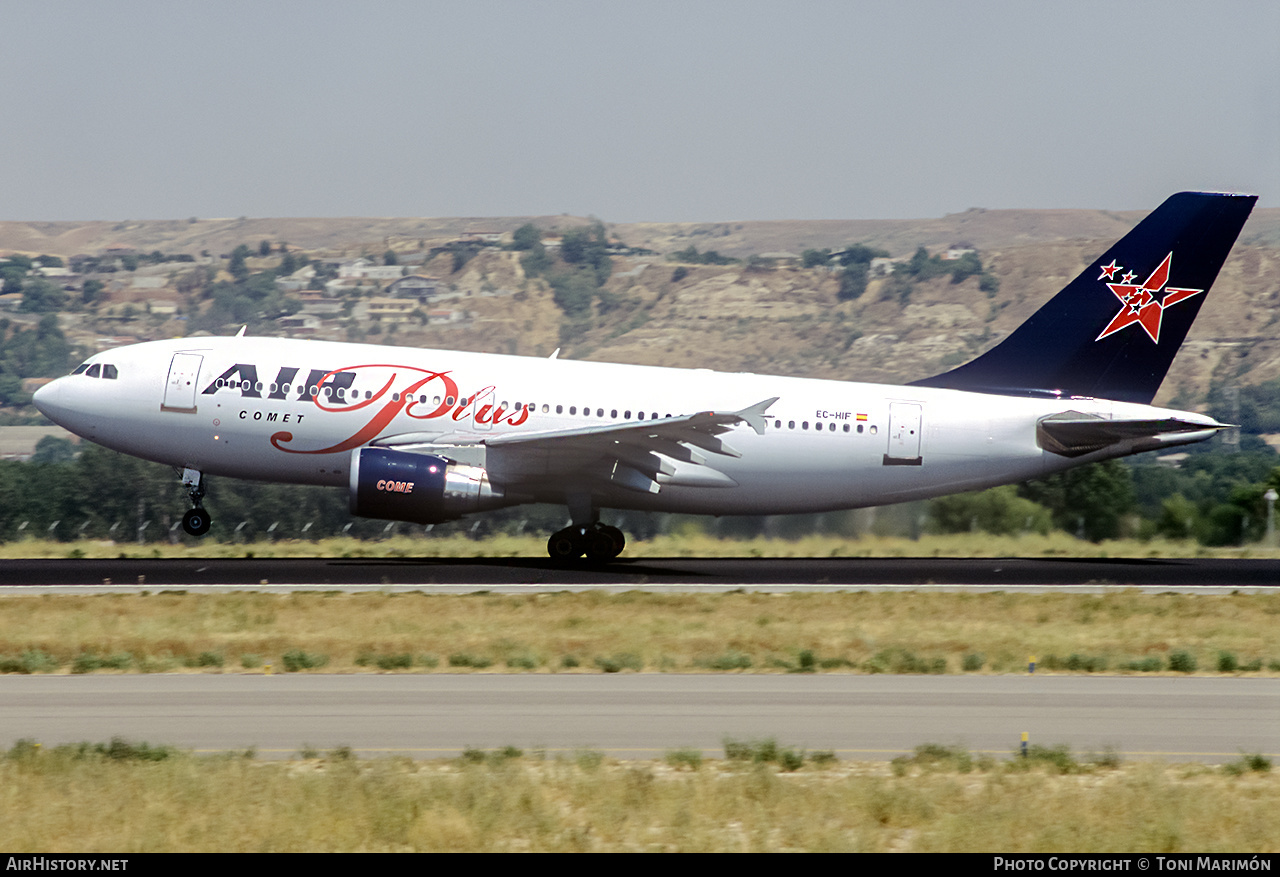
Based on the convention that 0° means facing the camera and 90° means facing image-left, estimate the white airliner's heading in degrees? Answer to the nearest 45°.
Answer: approximately 90°

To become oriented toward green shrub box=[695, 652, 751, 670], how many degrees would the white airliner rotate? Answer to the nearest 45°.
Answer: approximately 90° to its left

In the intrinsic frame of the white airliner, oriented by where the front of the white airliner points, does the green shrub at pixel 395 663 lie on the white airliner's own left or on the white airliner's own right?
on the white airliner's own left

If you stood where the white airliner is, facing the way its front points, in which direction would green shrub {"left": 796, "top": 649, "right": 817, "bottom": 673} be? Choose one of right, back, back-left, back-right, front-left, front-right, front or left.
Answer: left

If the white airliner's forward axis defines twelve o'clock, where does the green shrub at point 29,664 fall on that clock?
The green shrub is roughly at 10 o'clock from the white airliner.

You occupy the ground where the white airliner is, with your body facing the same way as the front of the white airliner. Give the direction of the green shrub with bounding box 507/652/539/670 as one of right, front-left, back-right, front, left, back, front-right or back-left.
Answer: left

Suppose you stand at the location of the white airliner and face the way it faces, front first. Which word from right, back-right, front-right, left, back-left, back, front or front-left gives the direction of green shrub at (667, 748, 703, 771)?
left

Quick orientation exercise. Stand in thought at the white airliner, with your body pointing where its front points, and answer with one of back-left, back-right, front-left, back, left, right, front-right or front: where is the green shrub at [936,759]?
left

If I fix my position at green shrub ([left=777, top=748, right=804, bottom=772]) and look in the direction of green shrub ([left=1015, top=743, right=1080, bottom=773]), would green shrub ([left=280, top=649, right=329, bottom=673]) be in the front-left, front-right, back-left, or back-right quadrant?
back-left

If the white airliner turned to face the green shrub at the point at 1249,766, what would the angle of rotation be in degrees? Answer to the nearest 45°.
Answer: approximately 90° to its left

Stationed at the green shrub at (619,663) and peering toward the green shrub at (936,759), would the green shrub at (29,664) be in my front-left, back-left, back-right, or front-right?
back-right

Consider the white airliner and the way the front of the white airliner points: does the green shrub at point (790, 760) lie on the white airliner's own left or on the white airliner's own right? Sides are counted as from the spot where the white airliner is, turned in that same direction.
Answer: on the white airliner's own left

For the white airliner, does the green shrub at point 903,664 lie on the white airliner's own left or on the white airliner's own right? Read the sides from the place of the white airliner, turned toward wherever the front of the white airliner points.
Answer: on the white airliner's own left

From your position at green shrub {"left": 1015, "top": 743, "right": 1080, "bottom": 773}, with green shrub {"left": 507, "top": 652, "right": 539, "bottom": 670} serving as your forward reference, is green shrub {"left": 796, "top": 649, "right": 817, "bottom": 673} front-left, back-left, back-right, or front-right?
front-right
